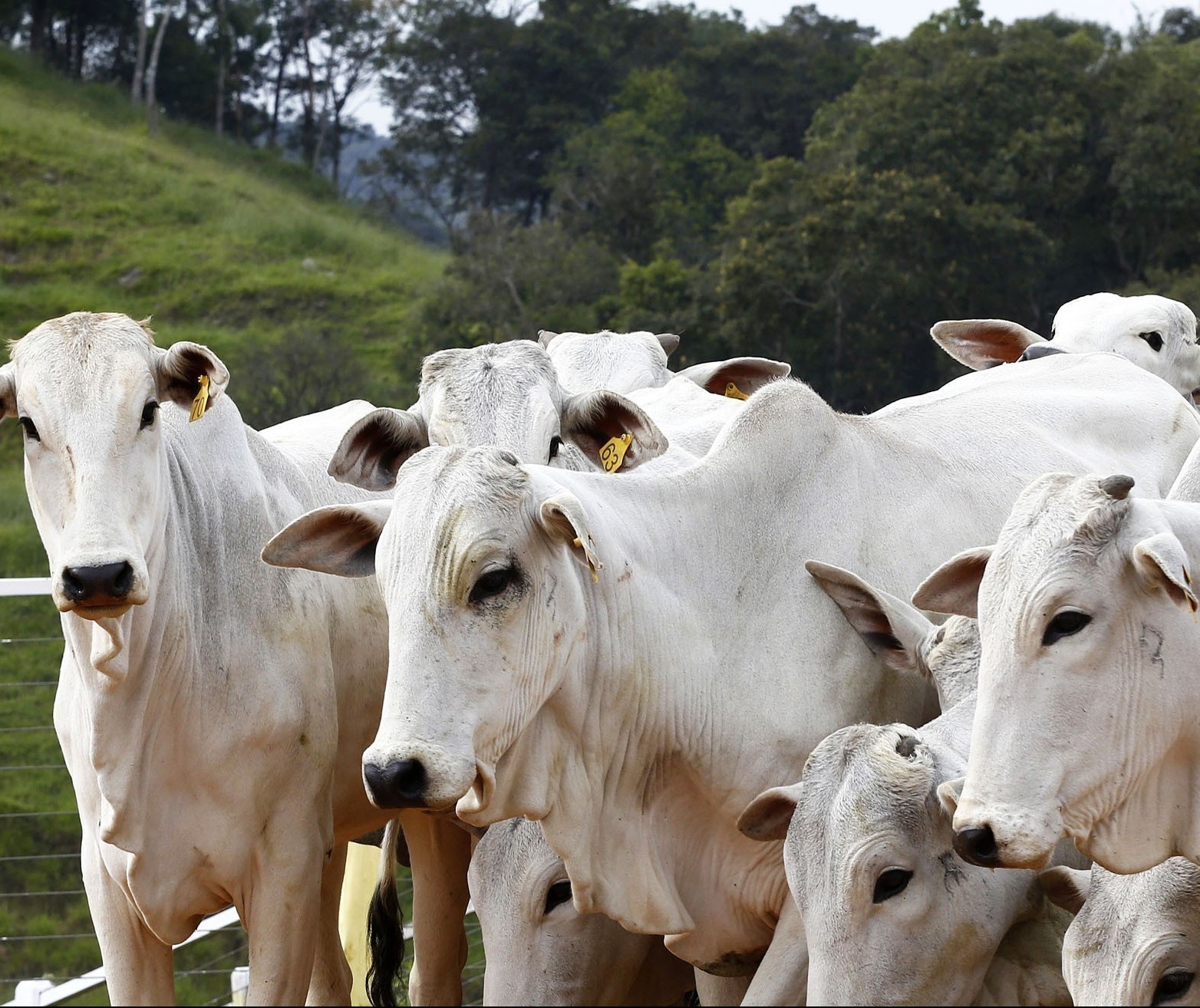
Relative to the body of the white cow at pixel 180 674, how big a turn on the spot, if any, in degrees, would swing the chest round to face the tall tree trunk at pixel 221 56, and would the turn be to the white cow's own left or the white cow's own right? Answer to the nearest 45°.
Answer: approximately 135° to the white cow's own right

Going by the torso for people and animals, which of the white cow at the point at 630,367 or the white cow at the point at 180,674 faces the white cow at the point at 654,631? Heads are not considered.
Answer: the white cow at the point at 630,367

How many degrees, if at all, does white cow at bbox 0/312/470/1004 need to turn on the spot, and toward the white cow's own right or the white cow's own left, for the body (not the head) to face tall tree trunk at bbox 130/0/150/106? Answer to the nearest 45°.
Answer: approximately 135° to the white cow's own right

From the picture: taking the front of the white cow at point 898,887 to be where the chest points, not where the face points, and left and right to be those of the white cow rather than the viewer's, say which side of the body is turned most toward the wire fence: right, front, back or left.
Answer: right

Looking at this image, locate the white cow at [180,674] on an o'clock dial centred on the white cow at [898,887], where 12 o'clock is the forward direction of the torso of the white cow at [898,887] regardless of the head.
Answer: the white cow at [180,674] is roughly at 2 o'clock from the white cow at [898,887].

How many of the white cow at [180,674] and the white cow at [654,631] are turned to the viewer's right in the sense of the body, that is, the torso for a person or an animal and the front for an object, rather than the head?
0

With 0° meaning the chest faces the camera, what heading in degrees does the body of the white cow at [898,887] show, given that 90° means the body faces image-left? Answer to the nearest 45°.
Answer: approximately 45°

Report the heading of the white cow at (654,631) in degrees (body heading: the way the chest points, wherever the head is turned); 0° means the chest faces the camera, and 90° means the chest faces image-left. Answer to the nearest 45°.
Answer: approximately 45°

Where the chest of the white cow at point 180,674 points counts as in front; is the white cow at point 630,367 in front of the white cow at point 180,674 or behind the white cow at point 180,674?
behind

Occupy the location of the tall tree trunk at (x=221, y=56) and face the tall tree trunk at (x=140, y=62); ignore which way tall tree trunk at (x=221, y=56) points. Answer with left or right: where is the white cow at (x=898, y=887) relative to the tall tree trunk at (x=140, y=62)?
left
